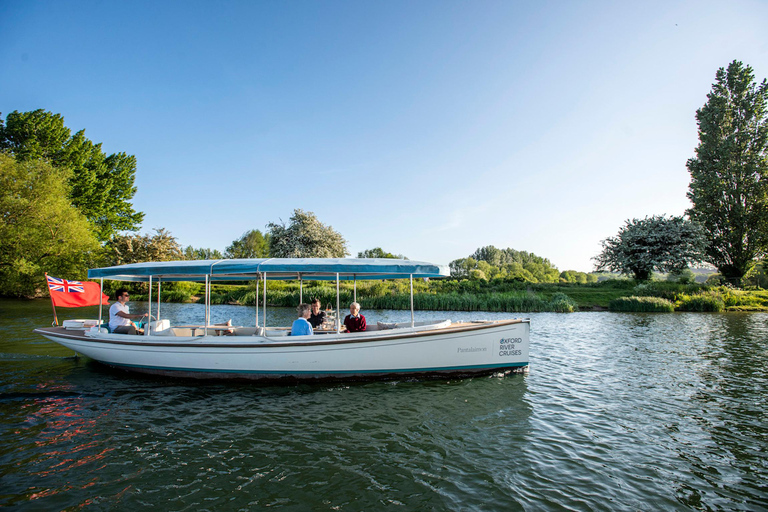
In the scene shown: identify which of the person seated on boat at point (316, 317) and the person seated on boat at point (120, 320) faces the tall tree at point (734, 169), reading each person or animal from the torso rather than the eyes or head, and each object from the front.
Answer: the person seated on boat at point (120, 320)

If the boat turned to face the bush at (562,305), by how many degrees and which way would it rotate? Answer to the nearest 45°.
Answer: approximately 45° to its left

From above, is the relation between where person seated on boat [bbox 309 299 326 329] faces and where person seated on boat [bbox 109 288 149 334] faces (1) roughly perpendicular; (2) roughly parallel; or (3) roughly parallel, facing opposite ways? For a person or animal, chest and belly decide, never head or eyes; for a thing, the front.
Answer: roughly perpendicular

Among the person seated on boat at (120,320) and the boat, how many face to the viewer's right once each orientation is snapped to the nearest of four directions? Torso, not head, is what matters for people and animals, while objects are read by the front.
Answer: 2

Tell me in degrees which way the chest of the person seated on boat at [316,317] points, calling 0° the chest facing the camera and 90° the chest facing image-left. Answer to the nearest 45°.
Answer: approximately 0°

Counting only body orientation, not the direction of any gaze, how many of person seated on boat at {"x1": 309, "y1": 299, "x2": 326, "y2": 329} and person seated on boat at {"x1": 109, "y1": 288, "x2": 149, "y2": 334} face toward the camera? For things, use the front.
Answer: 1

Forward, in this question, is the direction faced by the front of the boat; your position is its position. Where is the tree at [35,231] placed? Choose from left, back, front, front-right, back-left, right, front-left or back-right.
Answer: back-left

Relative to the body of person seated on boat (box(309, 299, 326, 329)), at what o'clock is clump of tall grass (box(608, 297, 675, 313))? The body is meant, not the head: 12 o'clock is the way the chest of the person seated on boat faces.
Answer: The clump of tall grass is roughly at 8 o'clock from the person seated on boat.

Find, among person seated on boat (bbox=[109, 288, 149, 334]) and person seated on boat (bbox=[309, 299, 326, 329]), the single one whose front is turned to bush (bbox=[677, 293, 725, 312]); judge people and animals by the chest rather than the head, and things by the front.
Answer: person seated on boat (bbox=[109, 288, 149, 334])

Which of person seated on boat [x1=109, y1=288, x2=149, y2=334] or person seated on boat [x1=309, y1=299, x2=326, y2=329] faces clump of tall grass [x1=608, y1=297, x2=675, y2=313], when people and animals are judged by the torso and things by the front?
person seated on boat [x1=109, y1=288, x2=149, y2=334]

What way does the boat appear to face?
to the viewer's right

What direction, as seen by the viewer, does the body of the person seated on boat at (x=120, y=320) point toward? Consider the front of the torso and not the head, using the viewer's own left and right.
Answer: facing to the right of the viewer
